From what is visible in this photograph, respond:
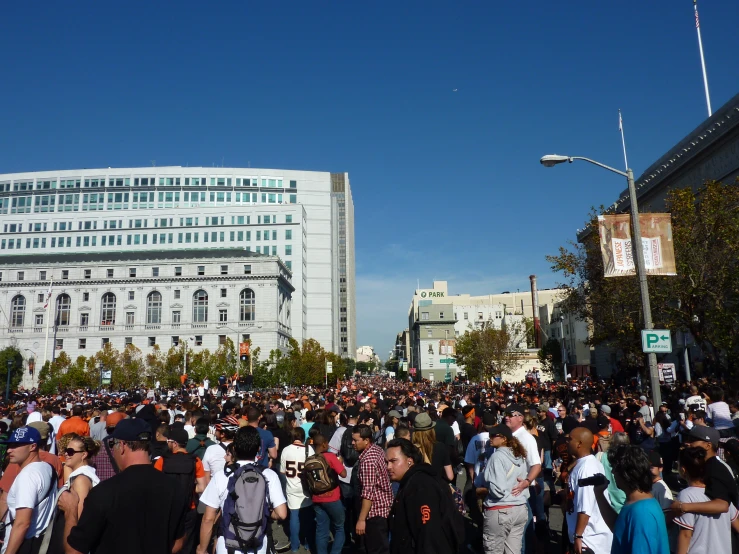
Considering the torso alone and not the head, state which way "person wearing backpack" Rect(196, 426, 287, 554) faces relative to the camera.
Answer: away from the camera

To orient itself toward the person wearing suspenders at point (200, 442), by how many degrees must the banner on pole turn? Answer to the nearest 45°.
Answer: approximately 45° to its right

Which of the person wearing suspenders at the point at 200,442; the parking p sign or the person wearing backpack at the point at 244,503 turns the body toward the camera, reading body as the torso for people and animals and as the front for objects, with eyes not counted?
the parking p sign

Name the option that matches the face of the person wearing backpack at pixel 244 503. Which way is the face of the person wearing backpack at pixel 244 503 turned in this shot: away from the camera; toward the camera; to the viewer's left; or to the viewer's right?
away from the camera

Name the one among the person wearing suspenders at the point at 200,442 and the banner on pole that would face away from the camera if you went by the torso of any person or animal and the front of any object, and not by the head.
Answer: the person wearing suspenders

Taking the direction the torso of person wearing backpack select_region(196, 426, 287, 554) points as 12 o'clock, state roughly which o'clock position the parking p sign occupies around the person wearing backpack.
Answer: The parking p sign is roughly at 2 o'clock from the person wearing backpack.

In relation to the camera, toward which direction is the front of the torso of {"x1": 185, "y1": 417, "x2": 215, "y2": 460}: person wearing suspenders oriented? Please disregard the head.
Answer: away from the camera

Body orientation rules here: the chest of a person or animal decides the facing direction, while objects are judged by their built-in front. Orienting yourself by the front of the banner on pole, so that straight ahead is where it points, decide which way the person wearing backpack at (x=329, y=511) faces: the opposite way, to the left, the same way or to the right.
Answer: the opposite way

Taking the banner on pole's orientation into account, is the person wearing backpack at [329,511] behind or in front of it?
in front

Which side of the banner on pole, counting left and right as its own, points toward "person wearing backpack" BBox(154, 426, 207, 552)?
front
